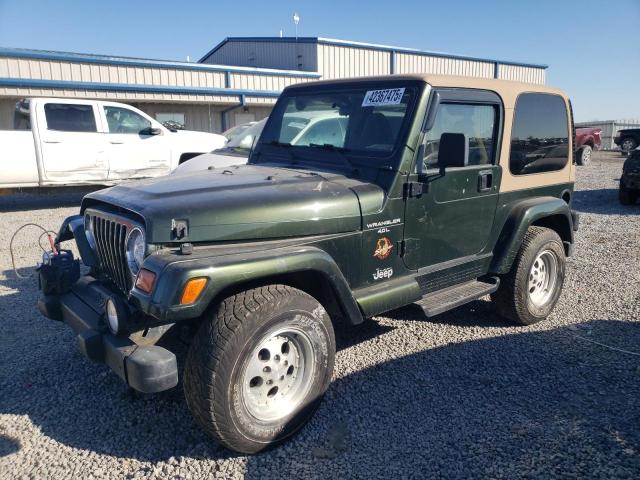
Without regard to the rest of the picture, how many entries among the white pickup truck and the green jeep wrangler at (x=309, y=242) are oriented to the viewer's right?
1

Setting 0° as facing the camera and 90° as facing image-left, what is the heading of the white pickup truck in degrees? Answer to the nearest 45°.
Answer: approximately 270°

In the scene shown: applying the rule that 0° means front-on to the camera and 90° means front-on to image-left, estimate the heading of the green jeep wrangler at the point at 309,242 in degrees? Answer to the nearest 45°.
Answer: approximately 45°

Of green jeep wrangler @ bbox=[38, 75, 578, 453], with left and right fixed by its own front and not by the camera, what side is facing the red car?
back

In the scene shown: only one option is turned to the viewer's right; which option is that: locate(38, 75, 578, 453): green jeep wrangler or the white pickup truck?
the white pickup truck

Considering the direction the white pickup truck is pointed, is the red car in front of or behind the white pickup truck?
in front

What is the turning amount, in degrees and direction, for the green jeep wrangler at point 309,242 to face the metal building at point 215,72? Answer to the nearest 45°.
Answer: approximately 135° to its right

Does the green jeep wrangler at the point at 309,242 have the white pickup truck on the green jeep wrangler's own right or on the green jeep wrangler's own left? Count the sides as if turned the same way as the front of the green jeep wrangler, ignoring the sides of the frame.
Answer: on the green jeep wrangler's own right

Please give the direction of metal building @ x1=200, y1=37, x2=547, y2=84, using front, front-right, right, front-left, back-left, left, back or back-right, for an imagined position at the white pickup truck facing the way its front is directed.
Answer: front-left

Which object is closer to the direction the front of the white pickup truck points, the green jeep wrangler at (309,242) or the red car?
the red car

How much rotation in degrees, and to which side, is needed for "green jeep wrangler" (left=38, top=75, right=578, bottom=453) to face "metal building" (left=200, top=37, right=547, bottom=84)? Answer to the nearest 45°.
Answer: approximately 135° to its right

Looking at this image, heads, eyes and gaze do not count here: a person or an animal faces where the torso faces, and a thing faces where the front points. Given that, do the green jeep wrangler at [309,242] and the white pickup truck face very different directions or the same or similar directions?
very different directions
